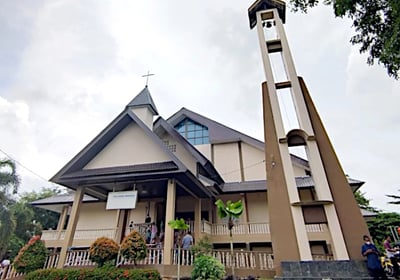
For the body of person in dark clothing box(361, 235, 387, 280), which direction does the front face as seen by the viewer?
toward the camera

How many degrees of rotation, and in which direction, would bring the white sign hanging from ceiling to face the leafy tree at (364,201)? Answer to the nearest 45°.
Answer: approximately 90° to its left

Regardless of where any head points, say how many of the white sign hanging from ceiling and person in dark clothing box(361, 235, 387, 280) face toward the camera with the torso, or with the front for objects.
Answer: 2

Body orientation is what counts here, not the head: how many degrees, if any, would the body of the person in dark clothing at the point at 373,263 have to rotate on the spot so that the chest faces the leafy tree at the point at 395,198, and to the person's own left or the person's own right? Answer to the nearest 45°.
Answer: approximately 135° to the person's own left

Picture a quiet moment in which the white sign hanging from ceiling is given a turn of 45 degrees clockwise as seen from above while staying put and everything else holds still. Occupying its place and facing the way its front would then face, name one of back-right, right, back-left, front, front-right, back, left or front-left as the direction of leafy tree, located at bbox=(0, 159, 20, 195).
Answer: right

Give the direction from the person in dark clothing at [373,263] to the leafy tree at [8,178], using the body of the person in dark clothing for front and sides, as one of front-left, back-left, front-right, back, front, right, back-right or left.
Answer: right

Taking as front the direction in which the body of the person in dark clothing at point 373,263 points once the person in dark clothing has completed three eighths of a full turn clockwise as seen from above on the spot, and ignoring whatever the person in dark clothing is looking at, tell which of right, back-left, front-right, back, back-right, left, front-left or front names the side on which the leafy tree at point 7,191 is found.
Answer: front-left

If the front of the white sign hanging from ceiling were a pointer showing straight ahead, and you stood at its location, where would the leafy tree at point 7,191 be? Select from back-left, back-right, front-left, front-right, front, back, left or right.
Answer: back-right
